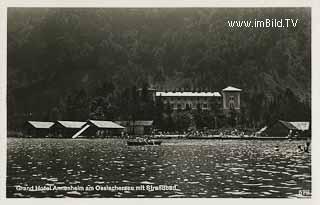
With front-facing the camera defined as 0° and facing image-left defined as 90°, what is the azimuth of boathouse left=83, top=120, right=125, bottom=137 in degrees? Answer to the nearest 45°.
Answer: approximately 45°

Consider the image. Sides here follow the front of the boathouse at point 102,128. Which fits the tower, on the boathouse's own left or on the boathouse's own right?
on the boathouse's own left

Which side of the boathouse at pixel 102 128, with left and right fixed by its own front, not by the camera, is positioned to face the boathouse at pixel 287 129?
left
